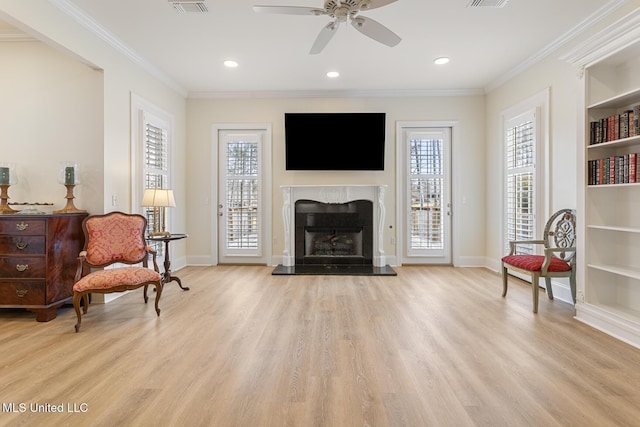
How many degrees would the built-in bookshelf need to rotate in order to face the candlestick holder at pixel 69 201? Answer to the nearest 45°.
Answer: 0° — it already faces it

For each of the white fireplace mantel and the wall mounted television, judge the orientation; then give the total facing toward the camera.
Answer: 2

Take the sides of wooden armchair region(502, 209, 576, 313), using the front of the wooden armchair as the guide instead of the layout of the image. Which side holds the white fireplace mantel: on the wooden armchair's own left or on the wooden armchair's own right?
on the wooden armchair's own right

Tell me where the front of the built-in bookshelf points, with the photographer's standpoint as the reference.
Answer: facing the viewer and to the left of the viewer

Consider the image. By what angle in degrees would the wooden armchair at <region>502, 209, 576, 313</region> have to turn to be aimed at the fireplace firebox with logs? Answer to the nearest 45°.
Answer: approximately 45° to its right

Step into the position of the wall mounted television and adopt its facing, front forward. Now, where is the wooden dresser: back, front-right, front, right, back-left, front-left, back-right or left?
front-right

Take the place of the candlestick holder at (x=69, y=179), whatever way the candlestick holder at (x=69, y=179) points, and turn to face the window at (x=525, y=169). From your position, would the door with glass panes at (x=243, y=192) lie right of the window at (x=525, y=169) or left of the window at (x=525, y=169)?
left

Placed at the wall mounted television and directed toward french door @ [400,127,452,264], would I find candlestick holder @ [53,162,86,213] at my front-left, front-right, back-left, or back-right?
back-right

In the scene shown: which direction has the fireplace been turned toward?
toward the camera

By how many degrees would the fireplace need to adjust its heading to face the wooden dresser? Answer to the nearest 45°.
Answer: approximately 45° to its right

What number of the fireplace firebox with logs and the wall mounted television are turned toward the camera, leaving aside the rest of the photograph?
2

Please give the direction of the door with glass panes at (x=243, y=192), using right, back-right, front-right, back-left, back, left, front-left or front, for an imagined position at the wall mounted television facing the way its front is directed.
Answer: right

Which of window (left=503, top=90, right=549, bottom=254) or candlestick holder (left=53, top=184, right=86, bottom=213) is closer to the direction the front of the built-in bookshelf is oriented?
the candlestick holder

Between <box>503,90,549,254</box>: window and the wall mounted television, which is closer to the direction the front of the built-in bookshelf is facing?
the wall mounted television
